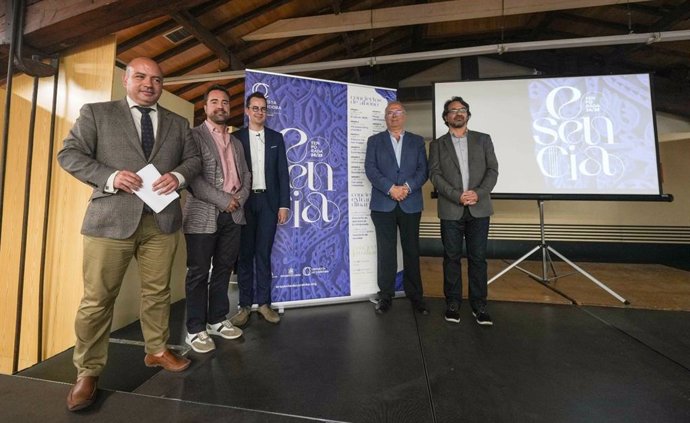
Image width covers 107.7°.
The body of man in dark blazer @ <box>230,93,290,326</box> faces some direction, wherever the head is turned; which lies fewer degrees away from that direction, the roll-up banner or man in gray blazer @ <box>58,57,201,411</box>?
the man in gray blazer

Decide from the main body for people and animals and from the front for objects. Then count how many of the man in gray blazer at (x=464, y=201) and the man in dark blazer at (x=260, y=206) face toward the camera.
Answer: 2

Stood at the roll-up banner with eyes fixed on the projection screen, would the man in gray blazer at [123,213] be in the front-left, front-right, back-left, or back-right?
back-right

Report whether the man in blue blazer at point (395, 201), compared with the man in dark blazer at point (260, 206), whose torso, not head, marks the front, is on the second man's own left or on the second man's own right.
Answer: on the second man's own left

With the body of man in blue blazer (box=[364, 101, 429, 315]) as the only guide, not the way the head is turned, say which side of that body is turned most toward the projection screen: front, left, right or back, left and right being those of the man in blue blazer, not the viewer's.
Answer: left

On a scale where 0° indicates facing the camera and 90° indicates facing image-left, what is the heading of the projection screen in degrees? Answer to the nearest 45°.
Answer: approximately 0°

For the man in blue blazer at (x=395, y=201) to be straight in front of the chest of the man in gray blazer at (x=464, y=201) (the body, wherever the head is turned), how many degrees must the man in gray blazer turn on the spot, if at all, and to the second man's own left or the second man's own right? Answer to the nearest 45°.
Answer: approximately 90° to the second man's own right

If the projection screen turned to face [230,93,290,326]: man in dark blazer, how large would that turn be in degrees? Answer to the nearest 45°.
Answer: approximately 45° to its right

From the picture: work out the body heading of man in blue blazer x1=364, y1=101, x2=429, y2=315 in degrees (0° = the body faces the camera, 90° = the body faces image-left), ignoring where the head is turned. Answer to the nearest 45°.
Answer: approximately 0°
